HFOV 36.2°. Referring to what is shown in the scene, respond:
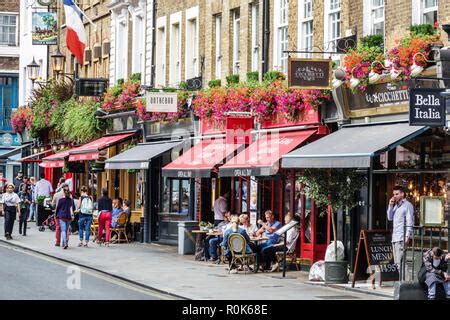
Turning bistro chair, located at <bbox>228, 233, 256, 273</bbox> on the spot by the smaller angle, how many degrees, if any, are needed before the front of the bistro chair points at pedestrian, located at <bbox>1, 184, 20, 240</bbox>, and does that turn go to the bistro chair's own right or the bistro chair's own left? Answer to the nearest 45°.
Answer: approximately 90° to the bistro chair's own left

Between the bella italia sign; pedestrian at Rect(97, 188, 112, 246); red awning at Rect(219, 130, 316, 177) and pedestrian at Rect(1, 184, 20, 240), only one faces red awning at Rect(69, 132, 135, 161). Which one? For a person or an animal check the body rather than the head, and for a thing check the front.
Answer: pedestrian at Rect(97, 188, 112, 246)

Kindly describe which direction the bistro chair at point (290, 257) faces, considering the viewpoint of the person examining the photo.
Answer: facing to the left of the viewer

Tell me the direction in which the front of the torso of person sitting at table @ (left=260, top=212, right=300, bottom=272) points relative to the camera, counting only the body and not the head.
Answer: to the viewer's left

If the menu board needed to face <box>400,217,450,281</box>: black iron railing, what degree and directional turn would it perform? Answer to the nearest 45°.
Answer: approximately 45° to its left

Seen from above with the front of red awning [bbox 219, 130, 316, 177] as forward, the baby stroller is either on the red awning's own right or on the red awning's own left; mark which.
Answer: on the red awning's own right

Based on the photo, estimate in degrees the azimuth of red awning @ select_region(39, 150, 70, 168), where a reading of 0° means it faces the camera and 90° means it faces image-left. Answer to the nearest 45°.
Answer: approximately 45°
